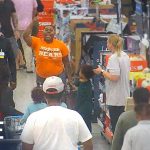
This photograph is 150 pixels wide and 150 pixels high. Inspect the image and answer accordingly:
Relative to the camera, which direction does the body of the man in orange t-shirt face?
toward the camera

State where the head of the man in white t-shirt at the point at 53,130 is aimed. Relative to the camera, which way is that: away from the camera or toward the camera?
away from the camera

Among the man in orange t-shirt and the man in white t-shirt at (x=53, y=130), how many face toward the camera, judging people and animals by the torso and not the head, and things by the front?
1

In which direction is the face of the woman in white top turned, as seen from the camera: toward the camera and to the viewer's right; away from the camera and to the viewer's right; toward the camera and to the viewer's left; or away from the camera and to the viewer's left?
away from the camera and to the viewer's left

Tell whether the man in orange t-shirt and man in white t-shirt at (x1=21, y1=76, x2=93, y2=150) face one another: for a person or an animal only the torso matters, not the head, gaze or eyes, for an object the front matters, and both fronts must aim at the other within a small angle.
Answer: yes

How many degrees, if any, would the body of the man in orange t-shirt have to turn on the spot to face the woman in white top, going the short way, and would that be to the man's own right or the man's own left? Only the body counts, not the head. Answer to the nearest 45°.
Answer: approximately 45° to the man's own left

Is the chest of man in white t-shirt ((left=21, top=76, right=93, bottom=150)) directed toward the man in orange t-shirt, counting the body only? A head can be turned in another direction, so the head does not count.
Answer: yes

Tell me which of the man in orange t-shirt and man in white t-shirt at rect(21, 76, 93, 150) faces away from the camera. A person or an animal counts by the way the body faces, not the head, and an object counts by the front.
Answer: the man in white t-shirt

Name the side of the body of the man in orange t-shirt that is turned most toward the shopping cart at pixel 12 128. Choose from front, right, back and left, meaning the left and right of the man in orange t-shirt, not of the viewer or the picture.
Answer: front

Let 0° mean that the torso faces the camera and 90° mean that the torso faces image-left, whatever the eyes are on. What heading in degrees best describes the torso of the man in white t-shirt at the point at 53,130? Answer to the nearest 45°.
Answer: approximately 180°

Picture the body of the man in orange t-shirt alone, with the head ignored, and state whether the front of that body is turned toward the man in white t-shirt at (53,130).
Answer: yes

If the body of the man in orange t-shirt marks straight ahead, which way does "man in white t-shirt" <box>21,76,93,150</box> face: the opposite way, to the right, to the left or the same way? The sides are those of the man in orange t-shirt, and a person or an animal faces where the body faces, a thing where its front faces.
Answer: the opposite way

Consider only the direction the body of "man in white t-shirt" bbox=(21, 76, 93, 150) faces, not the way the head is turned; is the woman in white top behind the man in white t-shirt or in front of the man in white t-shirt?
in front
